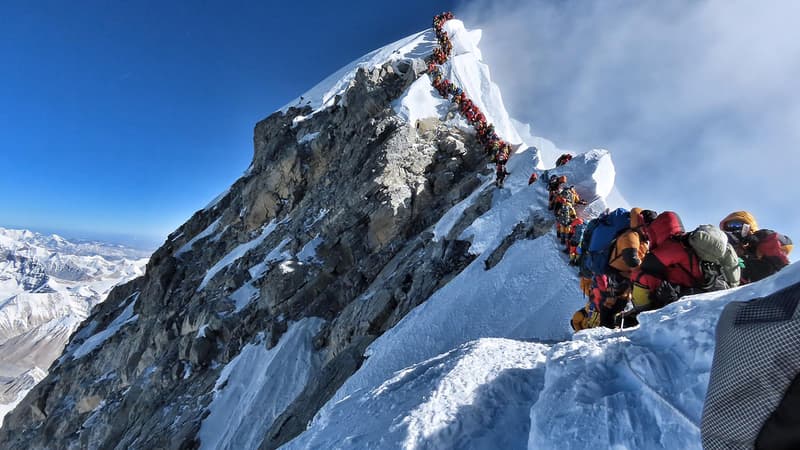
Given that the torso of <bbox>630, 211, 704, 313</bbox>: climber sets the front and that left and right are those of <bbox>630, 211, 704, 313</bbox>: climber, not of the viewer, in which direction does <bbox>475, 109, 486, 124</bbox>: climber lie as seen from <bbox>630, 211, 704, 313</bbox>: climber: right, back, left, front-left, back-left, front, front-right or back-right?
front

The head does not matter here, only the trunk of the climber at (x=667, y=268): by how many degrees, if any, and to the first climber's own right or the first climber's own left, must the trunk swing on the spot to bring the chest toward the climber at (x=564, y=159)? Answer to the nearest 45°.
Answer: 0° — they already face them

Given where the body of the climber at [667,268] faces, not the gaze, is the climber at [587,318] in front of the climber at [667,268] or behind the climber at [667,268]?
in front

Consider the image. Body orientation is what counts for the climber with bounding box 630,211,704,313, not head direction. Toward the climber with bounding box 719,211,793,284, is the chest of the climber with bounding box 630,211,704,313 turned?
no

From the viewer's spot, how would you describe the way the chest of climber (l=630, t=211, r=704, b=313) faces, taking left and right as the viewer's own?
facing away from the viewer and to the left of the viewer

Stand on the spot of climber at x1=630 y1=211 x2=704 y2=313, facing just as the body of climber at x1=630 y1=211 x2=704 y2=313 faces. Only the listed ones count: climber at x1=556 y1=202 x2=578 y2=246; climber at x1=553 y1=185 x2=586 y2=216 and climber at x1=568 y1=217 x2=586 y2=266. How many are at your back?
0

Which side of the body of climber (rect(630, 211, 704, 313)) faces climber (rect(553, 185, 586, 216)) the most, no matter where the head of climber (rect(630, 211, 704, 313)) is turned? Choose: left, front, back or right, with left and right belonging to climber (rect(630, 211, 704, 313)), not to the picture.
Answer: front

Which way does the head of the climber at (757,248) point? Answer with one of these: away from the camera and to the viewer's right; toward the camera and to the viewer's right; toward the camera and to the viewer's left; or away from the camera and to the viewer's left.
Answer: toward the camera and to the viewer's left
